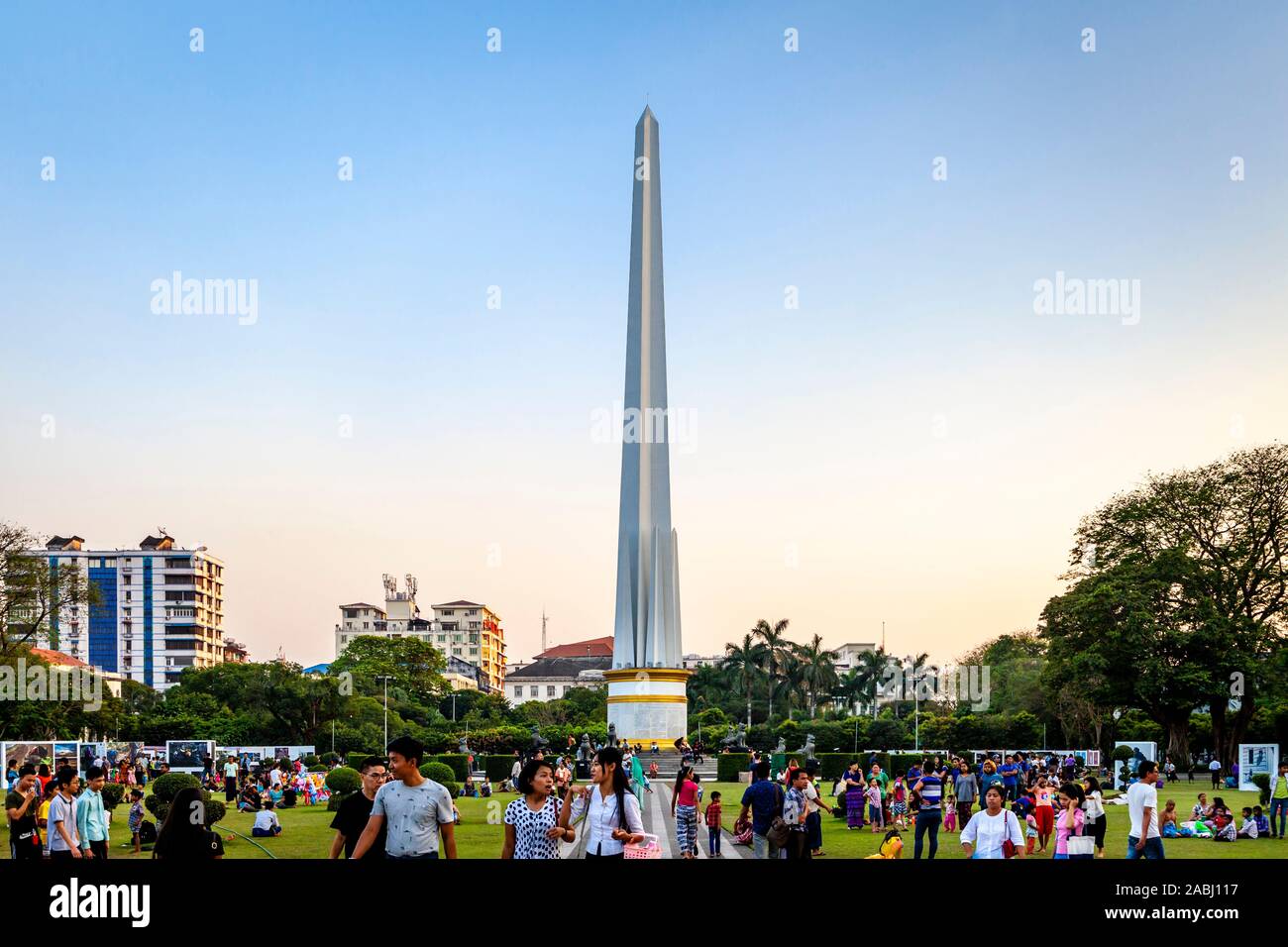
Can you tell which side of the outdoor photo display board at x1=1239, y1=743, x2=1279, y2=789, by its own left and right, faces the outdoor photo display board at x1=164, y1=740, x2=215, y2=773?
right

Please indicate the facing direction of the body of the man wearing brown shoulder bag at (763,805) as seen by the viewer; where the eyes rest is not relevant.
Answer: away from the camera
